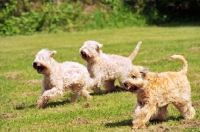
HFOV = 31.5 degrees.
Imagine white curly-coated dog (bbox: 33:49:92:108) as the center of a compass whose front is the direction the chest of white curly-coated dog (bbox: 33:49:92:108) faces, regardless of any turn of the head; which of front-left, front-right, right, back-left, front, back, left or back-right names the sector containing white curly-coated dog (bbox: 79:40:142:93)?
back-right

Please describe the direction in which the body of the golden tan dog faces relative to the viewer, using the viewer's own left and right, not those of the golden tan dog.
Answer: facing to the left of the viewer

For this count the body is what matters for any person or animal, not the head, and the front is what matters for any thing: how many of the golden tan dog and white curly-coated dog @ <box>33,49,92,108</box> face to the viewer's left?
2

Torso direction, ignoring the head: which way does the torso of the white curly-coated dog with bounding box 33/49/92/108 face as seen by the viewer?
to the viewer's left

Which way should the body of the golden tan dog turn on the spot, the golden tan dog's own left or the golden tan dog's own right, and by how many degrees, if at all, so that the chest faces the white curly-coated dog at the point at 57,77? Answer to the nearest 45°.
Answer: approximately 45° to the golden tan dog's own right

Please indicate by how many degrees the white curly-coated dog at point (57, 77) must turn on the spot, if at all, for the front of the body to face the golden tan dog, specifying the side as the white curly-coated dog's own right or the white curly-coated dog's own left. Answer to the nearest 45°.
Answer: approximately 135° to the white curly-coated dog's own left
